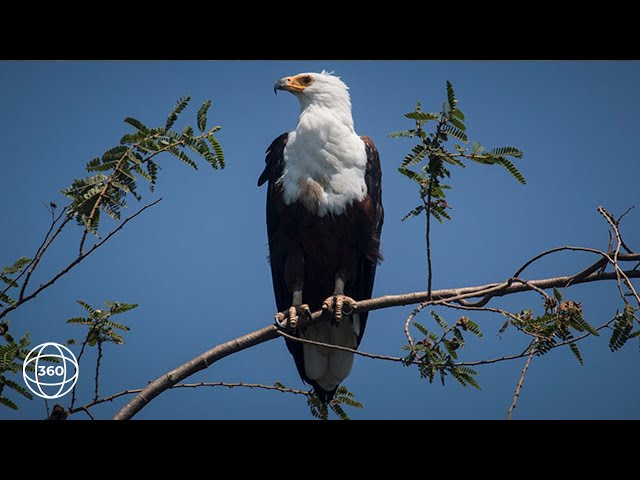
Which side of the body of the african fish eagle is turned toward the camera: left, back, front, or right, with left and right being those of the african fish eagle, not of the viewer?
front

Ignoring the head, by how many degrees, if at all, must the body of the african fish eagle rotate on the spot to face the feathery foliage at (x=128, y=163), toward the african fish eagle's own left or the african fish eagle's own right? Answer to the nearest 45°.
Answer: approximately 45° to the african fish eagle's own right
